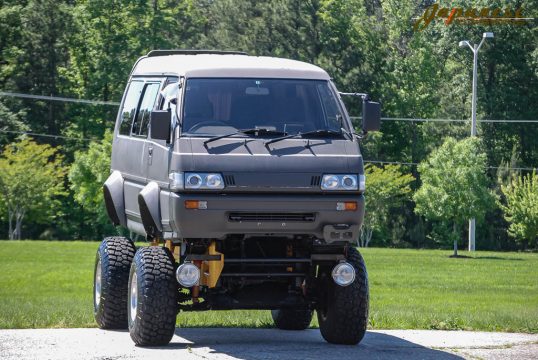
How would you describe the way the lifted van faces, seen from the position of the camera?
facing the viewer
